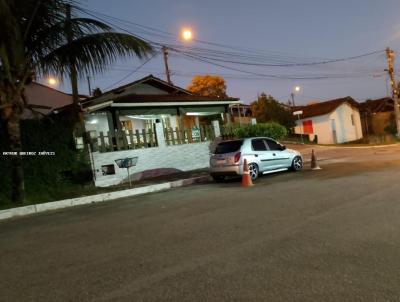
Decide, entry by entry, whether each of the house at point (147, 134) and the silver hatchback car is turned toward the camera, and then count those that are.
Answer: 1

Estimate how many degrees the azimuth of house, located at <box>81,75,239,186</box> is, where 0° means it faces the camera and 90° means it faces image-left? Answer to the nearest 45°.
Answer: approximately 0°

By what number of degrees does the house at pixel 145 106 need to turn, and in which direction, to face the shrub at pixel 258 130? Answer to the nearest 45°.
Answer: approximately 90° to its left

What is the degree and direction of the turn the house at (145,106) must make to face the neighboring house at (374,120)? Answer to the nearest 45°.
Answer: approximately 135° to its left

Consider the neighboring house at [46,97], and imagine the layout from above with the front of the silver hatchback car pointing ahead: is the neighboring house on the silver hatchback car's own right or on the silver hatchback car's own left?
on the silver hatchback car's own left

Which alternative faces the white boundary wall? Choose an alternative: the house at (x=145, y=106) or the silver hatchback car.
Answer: the house

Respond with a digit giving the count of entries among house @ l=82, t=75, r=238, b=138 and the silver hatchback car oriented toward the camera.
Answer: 1

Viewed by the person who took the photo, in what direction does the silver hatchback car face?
facing away from the viewer and to the right of the viewer
